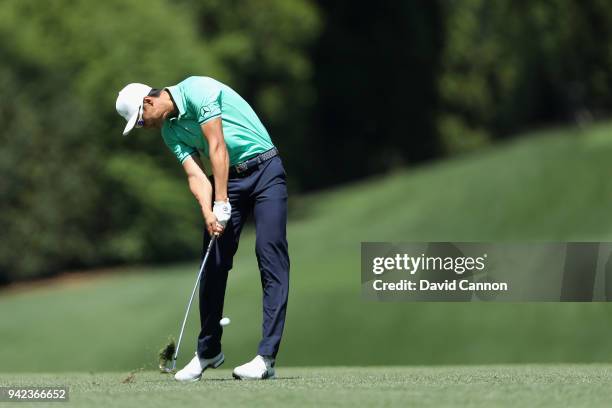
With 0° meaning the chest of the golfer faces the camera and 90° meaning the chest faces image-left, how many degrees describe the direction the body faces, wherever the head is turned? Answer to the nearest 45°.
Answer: approximately 45°

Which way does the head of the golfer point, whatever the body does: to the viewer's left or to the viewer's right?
to the viewer's left
